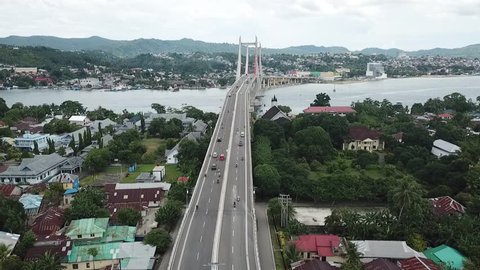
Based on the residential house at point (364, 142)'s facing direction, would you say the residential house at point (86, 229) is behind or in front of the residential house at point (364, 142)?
in front

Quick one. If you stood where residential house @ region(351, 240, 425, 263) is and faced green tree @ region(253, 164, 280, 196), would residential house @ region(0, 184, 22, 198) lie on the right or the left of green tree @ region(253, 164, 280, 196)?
left

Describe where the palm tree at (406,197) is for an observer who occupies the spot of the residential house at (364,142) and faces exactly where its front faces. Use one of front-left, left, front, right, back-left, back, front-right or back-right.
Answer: front

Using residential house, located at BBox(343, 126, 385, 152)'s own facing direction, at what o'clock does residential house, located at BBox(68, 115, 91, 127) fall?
residential house, located at BBox(68, 115, 91, 127) is roughly at 3 o'clock from residential house, located at BBox(343, 126, 385, 152).

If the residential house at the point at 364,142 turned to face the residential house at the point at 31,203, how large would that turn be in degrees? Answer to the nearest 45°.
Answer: approximately 45° to its right

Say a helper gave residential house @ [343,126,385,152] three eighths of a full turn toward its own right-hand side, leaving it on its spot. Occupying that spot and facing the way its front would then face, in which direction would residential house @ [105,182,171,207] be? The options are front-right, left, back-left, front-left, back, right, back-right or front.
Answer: left

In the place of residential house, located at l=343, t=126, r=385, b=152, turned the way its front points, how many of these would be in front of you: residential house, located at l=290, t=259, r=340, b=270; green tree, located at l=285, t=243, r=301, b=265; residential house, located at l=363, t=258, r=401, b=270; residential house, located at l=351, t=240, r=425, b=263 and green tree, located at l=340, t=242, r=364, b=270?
5

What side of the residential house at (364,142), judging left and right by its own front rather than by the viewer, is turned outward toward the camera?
front

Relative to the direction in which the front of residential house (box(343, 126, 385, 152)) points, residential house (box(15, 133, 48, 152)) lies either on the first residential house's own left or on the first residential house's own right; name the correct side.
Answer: on the first residential house's own right

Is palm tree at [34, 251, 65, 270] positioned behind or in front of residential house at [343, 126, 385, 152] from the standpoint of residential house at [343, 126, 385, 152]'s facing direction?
in front

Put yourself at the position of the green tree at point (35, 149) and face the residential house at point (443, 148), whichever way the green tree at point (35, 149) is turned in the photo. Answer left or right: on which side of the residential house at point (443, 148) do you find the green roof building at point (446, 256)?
right

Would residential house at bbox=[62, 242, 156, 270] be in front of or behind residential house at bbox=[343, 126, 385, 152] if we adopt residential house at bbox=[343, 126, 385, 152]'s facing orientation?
in front

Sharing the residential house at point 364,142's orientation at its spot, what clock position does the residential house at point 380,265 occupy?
the residential house at point 380,265 is roughly at 12 o'clock from the residential house at point 364,142.

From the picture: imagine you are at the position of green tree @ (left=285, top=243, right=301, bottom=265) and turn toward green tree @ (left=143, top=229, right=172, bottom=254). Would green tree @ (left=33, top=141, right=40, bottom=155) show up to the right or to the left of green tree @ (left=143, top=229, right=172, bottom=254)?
right

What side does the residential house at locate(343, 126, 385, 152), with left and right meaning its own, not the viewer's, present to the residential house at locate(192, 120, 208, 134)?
right

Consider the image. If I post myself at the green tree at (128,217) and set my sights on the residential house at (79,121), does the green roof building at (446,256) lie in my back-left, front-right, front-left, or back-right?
back-right
